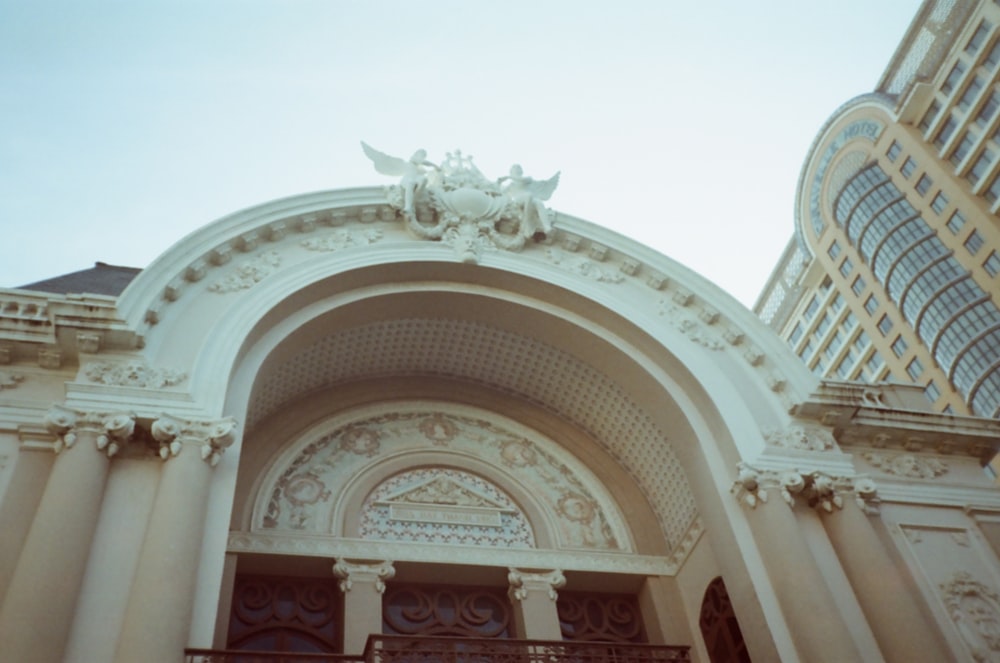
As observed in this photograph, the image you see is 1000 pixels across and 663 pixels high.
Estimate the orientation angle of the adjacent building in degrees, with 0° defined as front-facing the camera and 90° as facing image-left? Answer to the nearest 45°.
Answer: approximately 45°
